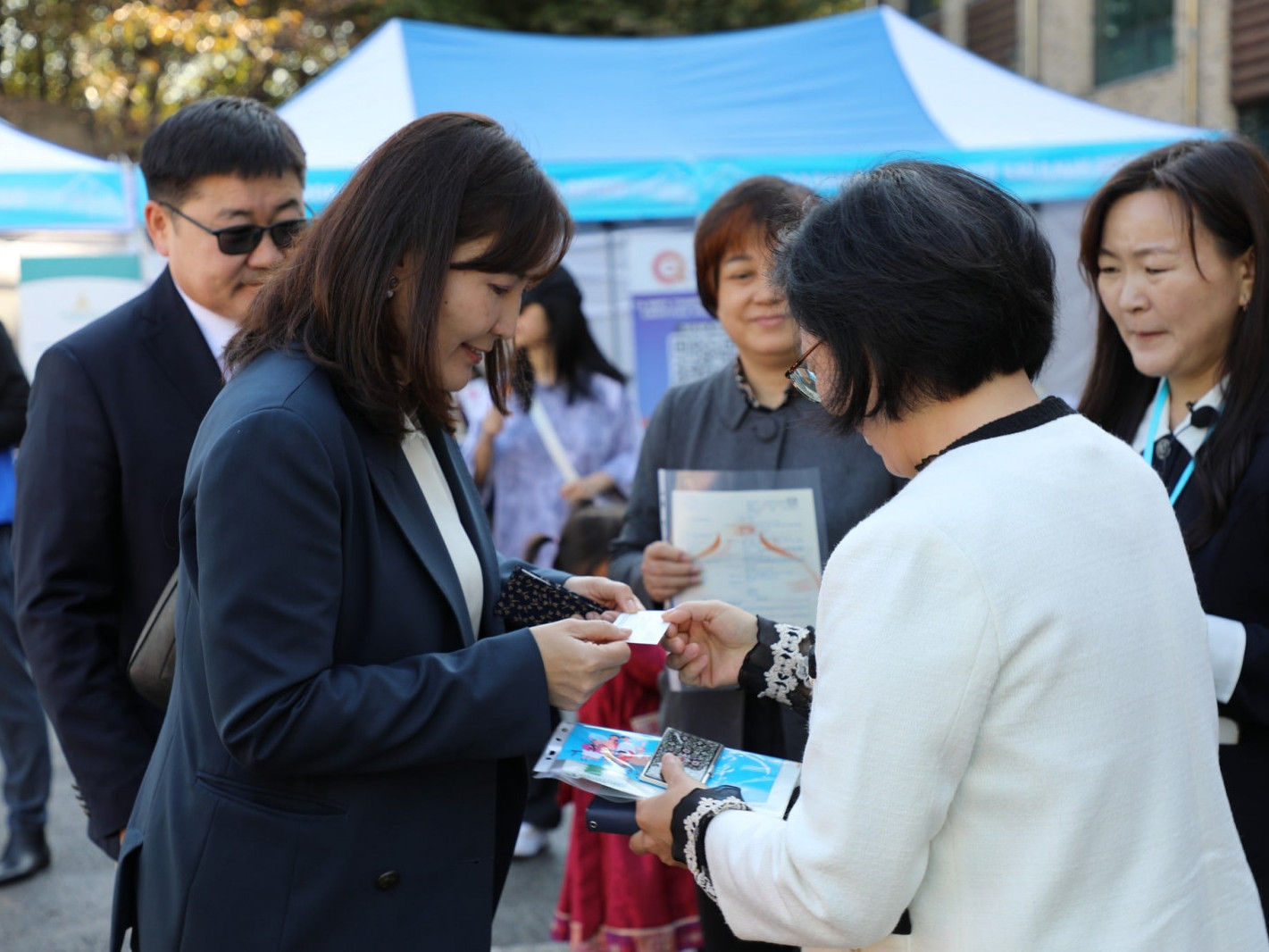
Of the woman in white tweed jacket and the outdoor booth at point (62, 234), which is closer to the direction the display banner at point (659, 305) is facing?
the woman in white tweed jacket

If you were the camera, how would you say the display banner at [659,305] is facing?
facing the viewer

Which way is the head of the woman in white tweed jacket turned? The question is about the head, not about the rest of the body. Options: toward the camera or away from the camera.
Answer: away from the camera

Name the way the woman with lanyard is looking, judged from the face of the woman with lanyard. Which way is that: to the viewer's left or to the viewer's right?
to the viewer's left

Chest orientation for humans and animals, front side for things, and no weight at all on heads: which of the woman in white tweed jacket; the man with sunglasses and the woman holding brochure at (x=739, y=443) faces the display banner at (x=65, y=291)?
the woman in white tweed jacket

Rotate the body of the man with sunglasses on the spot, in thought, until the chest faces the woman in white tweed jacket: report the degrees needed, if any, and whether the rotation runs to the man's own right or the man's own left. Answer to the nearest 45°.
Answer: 0° — they already face them

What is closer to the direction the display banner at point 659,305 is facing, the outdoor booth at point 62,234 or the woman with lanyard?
the woman with lanyard

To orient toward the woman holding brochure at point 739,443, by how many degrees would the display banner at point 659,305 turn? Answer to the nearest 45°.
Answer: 0° — it already faces them

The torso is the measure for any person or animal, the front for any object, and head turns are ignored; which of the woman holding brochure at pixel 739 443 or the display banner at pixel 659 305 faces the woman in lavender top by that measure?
the display banner

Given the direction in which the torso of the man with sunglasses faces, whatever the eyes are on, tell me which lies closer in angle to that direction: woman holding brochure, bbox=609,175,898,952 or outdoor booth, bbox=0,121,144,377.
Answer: the woman holding brochure

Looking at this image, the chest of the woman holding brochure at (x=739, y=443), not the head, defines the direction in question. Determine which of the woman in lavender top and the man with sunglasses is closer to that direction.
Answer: the man with sunglasses

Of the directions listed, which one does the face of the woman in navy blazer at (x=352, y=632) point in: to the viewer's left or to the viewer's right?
to the viewer's right

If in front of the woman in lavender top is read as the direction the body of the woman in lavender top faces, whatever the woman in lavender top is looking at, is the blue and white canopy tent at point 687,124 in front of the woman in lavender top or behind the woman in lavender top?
behind

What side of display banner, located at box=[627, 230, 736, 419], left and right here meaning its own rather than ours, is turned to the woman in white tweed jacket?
front

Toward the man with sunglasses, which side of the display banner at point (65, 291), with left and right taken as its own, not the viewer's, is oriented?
front

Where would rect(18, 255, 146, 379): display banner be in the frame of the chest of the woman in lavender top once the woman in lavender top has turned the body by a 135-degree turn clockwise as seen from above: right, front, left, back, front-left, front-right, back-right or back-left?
front-left
